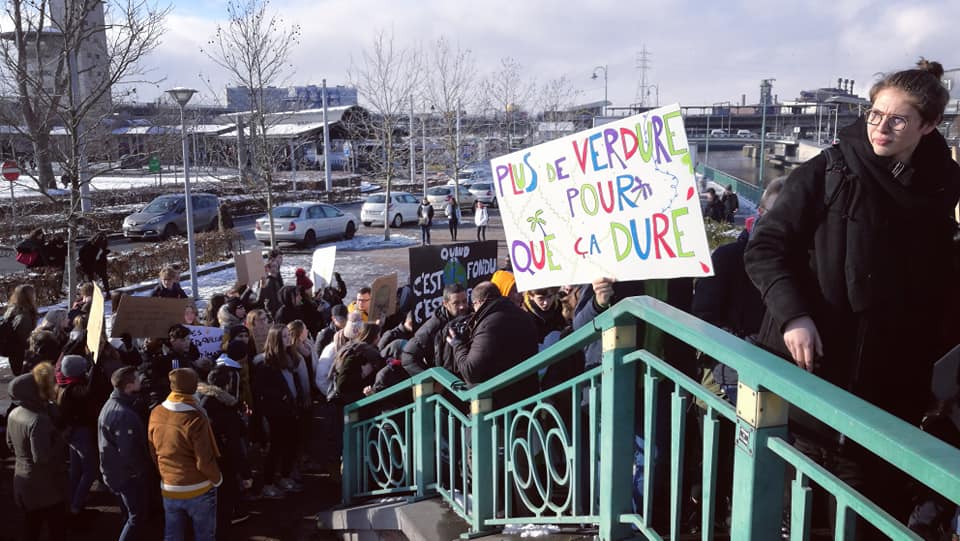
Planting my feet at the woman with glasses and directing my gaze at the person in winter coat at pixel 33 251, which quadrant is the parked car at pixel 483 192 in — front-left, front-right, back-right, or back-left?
front-right

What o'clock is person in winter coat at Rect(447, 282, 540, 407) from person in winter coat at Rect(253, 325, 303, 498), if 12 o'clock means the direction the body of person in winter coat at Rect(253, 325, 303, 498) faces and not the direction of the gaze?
person in winter coat at Rect(447, 282, 540, 407) is roughly at 2 o'clock from person in winter coat at Rect(253, 325, 303, 498).

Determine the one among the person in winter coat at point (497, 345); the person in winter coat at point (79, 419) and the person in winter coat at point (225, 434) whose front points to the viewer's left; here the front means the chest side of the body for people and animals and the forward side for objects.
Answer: the person in winter coat at point (497, 345)

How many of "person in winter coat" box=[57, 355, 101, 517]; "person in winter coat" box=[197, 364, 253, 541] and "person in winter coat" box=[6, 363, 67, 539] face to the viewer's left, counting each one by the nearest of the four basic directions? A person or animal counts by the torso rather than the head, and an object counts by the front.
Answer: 0

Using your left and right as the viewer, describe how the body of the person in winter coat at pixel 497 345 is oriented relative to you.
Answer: facing to the left of the viewer

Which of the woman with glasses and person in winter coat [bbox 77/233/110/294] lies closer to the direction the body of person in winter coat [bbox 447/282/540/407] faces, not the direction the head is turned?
the person in winter coat

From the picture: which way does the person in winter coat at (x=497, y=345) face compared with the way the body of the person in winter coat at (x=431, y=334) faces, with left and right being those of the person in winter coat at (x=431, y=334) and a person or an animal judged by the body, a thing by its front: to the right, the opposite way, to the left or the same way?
the opposite way

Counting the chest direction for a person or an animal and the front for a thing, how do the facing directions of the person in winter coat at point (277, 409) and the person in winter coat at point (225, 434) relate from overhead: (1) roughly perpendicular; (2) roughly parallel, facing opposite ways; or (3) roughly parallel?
roughly parallel

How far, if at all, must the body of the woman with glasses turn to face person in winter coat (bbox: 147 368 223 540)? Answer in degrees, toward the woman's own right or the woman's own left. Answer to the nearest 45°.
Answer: approximately 45° to the woman's own right
